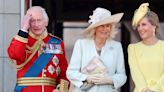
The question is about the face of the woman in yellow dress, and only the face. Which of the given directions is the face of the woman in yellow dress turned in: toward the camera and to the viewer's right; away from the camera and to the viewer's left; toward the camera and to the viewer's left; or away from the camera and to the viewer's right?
toward the camera and to the viewer's left

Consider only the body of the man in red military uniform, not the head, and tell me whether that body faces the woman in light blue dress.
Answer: no

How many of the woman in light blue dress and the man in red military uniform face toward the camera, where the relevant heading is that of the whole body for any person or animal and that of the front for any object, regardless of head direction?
2

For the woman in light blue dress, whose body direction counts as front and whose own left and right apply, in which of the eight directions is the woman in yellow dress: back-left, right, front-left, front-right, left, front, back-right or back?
left

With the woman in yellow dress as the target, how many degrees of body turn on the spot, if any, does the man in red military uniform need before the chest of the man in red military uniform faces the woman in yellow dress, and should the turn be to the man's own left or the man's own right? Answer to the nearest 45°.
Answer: approximately 90° to the man's own left

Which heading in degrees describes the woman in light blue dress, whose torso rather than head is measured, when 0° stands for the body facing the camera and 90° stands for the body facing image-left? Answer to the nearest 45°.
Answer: approximately 0°

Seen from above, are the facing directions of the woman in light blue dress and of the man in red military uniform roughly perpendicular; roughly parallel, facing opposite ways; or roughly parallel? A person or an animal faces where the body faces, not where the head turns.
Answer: roughly parallel

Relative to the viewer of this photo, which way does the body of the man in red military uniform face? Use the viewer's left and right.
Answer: facing the viewer
